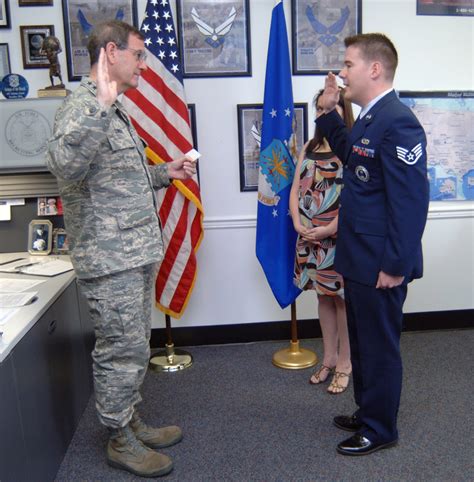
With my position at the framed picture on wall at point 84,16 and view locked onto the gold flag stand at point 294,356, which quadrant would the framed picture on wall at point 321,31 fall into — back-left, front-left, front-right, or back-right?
front-left

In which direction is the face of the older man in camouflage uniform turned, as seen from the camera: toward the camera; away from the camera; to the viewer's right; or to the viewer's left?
to the viewer's right

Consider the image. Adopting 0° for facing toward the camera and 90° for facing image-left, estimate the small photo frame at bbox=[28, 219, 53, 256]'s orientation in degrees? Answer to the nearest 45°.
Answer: approximately 0°

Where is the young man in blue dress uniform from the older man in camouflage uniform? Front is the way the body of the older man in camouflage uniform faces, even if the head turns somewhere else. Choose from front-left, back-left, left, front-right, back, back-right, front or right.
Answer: front

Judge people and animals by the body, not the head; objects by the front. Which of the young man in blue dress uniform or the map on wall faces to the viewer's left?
the young man in blue dress uniform

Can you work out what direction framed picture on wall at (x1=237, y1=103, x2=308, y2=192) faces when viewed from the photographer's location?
facing the viewer

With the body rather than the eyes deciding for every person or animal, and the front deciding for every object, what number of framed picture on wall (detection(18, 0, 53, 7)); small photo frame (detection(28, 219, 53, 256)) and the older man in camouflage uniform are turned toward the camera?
2

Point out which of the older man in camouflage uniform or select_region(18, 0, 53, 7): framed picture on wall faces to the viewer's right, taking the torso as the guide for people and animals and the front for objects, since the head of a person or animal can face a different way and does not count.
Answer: the older man in camouflage uniform

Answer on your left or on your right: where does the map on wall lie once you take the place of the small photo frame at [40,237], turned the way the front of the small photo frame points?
on your left

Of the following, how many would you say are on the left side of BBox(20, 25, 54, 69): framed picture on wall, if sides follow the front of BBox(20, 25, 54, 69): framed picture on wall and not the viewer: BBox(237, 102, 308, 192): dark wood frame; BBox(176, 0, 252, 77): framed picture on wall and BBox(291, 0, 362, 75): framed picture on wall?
3

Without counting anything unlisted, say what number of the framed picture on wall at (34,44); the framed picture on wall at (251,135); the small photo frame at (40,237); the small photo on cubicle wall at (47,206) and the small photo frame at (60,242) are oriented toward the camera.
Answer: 5

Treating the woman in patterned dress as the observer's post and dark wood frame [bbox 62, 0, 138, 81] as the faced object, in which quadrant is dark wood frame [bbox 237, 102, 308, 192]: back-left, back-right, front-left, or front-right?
front-right

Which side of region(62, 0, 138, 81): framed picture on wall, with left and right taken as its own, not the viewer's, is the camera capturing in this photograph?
front

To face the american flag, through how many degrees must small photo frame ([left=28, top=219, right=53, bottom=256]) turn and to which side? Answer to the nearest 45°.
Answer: approximately 90° to its left
